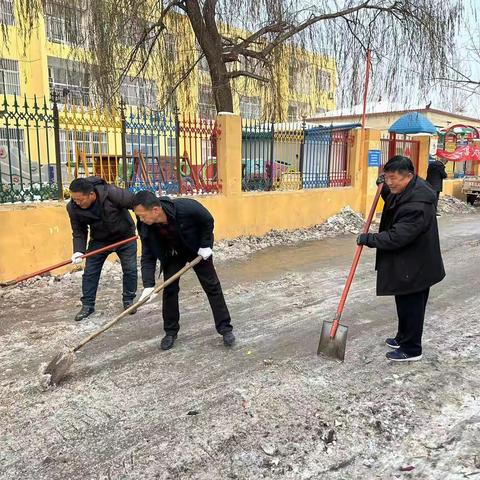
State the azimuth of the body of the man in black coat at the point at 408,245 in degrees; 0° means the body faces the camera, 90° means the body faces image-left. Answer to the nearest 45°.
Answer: approximately 90°

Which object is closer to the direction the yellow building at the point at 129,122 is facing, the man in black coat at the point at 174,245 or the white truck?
the man in black coat

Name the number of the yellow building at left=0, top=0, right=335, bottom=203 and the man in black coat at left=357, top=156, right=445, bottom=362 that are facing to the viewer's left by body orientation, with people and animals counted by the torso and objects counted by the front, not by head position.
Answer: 1

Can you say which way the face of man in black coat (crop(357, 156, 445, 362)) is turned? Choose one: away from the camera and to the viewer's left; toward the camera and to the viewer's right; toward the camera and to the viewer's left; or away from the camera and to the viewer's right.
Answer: toward the camera and to the viewer's left

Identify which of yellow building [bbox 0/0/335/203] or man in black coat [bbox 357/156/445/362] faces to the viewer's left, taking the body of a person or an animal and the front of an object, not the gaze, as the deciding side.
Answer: the man in black coat

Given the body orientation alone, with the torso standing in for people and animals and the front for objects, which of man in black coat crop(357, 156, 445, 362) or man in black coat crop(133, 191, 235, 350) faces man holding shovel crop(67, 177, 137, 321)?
man in black coat crop(357, 156, 445, 362)

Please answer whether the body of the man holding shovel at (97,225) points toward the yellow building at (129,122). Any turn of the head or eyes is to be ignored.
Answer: no

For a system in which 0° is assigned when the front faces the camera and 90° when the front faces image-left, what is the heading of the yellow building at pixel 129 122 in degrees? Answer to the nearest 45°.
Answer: approximately 315°

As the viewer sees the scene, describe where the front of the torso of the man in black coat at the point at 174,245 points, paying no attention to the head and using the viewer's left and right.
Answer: facing the viewer and to the left of the viewer

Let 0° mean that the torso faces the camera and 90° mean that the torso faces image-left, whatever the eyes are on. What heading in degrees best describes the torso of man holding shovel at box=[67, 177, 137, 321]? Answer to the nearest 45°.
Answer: approximately 45°

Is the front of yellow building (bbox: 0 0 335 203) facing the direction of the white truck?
no

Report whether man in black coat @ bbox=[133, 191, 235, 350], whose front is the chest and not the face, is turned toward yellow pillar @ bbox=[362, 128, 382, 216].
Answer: no
